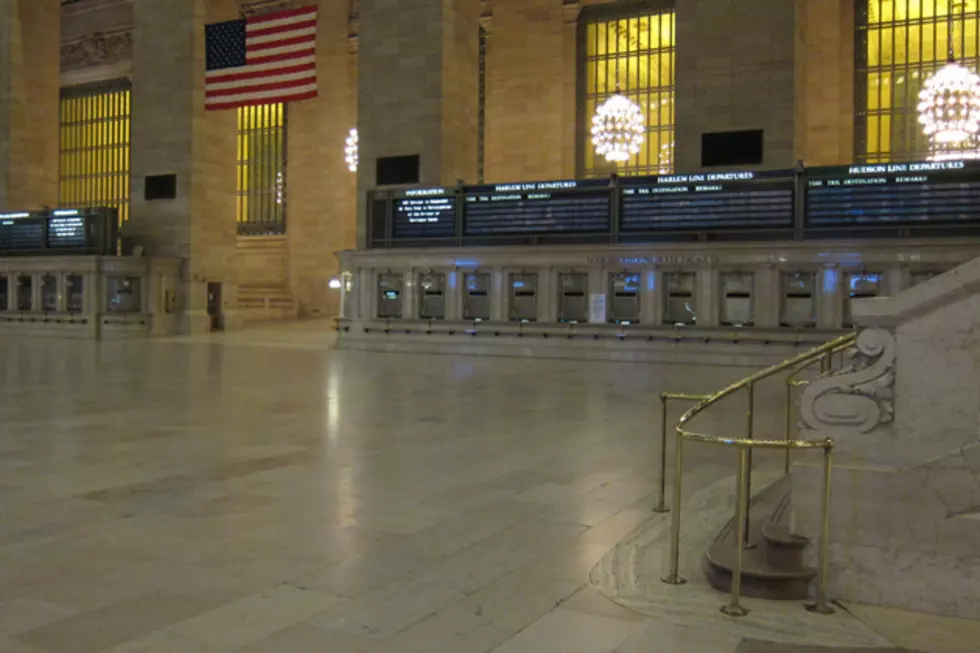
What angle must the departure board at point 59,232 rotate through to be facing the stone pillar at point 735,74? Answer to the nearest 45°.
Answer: approximately 90° to its left

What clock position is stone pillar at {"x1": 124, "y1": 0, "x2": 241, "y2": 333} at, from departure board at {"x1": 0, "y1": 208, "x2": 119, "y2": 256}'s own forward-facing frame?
The stone pillar is roughly at 8 o'clock from the departure board.

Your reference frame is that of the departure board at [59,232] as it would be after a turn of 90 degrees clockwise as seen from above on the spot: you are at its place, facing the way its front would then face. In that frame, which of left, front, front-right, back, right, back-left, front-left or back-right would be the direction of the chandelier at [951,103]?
back

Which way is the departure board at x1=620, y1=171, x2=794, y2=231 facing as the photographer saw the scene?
facing the viewer

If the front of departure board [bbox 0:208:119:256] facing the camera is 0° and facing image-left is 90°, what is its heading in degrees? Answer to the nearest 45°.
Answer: approximately 45°

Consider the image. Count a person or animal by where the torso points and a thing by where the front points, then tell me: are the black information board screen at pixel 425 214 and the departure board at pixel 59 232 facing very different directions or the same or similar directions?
same or similar directions

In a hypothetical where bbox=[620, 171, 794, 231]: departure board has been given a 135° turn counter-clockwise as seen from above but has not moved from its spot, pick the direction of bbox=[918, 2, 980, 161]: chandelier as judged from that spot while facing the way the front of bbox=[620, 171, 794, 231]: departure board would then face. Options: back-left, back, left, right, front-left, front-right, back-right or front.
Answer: front

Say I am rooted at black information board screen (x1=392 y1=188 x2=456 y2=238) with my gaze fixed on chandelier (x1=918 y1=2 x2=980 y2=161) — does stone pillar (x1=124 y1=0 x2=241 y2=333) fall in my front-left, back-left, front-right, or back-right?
back-left

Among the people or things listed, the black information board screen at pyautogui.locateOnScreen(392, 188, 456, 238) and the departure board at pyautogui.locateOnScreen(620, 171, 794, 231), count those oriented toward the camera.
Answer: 2

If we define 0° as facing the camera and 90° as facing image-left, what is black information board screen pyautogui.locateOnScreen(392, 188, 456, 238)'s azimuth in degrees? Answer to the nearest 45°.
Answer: approximately 0°

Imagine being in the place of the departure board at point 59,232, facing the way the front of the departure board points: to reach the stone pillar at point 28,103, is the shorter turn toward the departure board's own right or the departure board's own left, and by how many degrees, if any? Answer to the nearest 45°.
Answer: approximately 135° to the departure board's own right

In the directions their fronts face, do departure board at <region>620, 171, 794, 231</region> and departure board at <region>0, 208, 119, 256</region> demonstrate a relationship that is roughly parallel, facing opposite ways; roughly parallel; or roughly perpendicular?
roughly parallel

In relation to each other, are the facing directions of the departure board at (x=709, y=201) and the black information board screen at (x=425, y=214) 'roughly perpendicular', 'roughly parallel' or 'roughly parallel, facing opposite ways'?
roughly parallel

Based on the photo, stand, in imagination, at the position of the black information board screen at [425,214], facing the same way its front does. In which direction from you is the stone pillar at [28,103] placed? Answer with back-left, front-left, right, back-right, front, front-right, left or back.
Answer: back-right

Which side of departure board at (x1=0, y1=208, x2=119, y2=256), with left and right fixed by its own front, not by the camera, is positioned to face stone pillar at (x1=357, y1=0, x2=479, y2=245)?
left

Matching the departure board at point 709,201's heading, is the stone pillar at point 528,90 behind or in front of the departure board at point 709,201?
behind

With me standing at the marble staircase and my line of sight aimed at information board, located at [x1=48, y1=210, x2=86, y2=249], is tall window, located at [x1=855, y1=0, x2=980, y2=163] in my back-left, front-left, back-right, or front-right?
front-right
